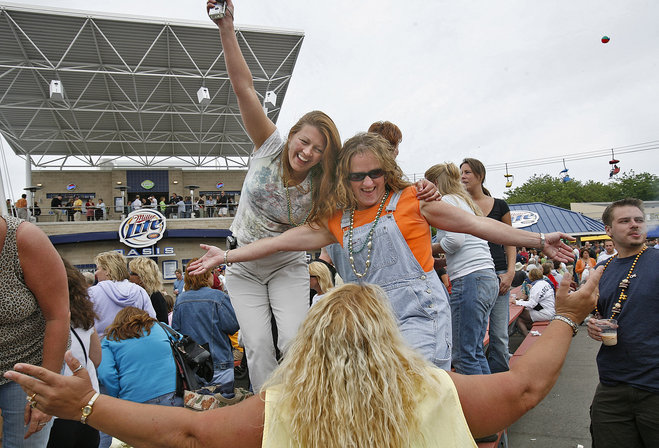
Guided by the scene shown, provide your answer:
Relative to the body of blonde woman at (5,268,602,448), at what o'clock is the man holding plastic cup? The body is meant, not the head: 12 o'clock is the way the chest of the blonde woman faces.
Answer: The man holding plastic cup is roughly at 2 o'clock from the blonde woman.

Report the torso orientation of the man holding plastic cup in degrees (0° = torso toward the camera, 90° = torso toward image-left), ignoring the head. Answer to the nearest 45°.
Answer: approximately 45°

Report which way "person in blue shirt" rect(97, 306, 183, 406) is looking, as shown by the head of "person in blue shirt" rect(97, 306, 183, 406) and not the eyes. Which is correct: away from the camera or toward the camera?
away from the camera

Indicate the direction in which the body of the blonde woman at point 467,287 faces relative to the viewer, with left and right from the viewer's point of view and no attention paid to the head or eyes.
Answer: facing away from the viewer and to the left of the viewer

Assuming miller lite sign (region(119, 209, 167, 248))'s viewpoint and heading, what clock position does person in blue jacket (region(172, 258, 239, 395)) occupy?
The person in blue jacket is roughly at 12 o'clock from the miller lite sign.

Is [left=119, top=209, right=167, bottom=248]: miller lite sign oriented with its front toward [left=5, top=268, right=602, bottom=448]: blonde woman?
yes

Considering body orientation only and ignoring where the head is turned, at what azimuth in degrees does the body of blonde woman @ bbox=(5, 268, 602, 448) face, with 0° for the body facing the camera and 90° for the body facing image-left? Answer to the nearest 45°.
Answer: approximately 180°
